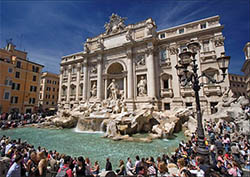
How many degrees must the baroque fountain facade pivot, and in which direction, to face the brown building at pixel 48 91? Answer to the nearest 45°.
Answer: approximately 90° to its right

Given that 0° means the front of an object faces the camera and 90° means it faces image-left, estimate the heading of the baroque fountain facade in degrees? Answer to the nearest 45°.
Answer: approximately 45°

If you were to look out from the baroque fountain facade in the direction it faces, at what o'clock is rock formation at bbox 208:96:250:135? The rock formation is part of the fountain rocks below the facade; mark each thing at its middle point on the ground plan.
The rock formation is roughly at 9 o'clock from the baroque fountain facade.

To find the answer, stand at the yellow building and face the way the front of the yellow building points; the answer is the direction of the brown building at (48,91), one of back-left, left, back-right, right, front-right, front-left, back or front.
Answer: left

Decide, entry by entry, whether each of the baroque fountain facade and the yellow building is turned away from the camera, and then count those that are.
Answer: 0

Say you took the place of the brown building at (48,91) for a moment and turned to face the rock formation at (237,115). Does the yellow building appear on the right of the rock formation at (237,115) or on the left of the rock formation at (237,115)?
right
